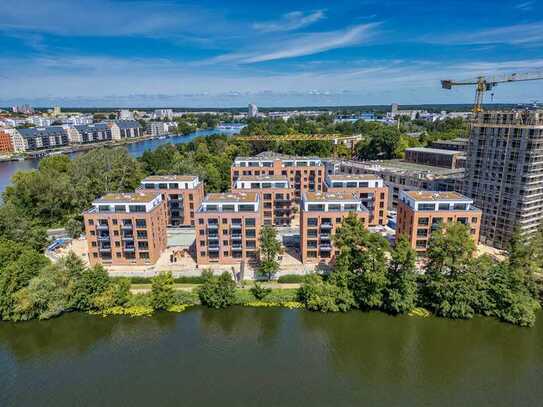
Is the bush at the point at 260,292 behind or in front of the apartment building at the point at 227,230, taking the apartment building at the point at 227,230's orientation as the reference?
in front

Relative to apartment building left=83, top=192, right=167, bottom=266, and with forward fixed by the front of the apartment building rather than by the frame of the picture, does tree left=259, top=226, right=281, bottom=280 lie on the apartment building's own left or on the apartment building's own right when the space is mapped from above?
on the apartment building's own left

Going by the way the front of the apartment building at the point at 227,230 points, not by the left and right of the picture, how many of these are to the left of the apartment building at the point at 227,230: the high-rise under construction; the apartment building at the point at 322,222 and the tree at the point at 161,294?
2

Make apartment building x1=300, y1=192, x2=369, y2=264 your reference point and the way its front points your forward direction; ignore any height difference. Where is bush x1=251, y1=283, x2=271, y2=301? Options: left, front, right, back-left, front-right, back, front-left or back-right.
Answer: front-right

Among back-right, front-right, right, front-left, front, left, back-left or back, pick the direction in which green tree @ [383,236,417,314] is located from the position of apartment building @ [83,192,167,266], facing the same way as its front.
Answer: front-left

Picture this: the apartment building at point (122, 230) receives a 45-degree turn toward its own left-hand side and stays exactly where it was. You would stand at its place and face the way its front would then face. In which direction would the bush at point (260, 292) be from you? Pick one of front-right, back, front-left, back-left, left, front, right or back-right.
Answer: front

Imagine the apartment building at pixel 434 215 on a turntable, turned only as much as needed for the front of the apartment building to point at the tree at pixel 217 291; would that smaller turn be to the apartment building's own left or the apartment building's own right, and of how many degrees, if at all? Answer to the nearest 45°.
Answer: approximately 45° to the apartment building's own right

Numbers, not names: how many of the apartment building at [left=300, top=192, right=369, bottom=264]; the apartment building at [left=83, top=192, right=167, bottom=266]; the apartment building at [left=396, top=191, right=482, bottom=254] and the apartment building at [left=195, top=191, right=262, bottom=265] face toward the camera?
4

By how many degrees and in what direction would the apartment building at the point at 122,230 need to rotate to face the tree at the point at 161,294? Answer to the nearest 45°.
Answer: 0° — it already faces it

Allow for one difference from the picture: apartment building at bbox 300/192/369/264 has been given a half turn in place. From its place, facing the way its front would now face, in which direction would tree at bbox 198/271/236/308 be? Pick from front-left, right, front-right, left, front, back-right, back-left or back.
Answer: back-left

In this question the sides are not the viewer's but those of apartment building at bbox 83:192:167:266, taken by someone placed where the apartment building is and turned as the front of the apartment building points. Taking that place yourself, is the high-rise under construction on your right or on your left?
on your left

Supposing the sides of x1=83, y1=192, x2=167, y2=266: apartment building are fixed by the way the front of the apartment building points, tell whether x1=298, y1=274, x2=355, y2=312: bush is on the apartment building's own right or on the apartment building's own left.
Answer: on the apartment building's own left

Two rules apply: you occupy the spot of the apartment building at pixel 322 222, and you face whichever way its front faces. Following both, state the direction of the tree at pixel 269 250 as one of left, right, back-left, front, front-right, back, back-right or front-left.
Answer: front-right

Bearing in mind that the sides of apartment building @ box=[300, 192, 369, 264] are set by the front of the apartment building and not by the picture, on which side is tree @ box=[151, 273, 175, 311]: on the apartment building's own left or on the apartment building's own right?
on the apartment building's own right

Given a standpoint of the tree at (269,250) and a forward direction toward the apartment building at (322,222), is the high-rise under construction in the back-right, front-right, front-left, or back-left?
front-right

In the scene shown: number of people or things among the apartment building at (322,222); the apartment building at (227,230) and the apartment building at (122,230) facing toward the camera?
3

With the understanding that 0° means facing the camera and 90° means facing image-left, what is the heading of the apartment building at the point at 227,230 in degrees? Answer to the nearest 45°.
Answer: approximately 0°

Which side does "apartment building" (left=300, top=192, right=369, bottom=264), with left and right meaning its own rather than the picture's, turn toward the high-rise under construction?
left

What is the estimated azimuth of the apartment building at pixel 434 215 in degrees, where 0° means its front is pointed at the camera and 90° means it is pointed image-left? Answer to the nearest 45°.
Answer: approximately 0°

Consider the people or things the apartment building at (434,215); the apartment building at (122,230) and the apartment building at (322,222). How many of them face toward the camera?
3

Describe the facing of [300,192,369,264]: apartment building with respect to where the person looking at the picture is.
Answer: facing the viewer

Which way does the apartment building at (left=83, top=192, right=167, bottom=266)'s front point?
toward the camera
